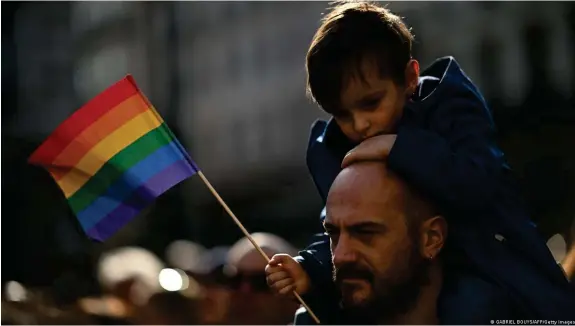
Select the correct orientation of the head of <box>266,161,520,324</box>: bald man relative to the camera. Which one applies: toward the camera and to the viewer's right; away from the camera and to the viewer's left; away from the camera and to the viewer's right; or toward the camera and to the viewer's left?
toward the camera and to the viewer's left

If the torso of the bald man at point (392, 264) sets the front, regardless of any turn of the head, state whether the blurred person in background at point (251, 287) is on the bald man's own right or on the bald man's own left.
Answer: on the bald man's own right

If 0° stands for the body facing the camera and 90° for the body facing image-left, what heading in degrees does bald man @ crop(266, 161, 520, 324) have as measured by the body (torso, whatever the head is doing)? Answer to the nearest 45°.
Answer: approximately 45°

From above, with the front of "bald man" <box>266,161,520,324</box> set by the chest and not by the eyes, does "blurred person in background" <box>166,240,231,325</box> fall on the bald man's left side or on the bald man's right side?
on the bald man's right side
